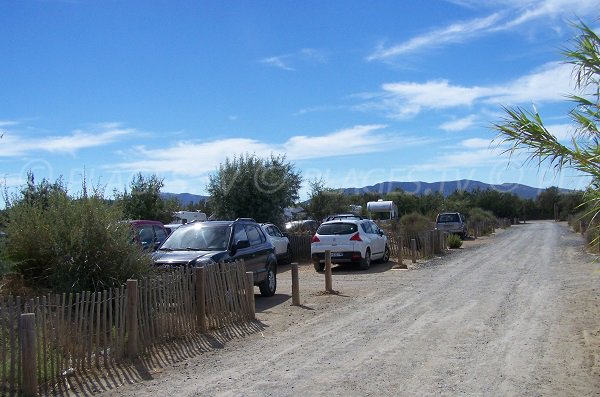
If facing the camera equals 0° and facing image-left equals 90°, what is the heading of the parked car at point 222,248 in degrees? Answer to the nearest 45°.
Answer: approximately 45°

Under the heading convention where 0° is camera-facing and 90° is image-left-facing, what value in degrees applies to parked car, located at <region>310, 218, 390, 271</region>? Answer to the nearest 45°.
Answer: approximately 225°

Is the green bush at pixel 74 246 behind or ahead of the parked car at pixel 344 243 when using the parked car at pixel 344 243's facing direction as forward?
behind

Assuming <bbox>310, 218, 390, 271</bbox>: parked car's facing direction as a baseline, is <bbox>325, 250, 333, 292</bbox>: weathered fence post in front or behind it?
behind

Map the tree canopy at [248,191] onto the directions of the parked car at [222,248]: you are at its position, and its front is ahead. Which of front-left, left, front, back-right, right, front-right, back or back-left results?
back-right

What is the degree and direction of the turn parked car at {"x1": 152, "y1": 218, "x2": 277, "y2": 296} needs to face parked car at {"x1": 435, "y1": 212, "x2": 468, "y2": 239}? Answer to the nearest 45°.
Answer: approximately 180°

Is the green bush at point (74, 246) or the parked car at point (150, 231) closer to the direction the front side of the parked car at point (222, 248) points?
the green bush

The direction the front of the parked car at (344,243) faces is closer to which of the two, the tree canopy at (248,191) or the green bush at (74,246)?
the tree canopy

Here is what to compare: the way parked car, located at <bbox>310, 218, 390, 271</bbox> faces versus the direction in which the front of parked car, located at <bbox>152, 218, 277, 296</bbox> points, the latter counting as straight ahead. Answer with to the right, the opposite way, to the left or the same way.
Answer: the opposite way
